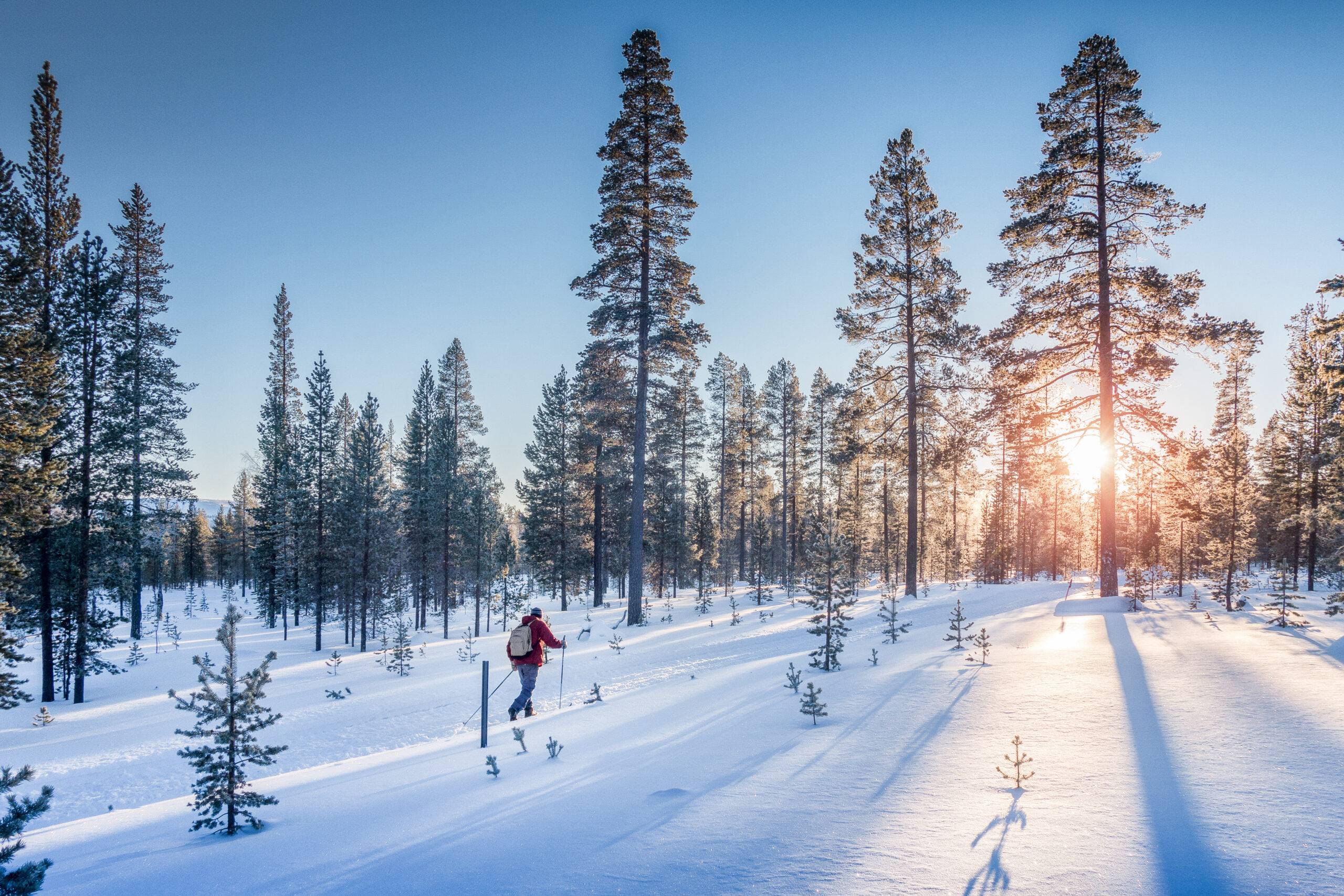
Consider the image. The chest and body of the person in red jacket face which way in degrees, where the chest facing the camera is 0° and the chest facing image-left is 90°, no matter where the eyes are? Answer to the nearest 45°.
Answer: approximately 225°

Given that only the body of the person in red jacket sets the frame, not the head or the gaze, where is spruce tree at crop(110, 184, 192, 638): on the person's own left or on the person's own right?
on the person's own left

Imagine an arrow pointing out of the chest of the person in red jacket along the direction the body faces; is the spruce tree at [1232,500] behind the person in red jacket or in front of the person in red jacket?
in front

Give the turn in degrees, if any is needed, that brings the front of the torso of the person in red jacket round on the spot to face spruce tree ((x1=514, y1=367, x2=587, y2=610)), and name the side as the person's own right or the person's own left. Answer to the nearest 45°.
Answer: approximately 45° to the person's own left

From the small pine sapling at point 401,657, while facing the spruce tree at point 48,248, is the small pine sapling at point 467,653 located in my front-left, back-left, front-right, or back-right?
back-right

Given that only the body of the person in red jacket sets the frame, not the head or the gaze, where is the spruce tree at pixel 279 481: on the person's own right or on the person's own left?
on the person's own left

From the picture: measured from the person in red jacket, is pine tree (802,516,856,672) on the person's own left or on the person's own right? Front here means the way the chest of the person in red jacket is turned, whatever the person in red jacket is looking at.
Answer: on the person's own right

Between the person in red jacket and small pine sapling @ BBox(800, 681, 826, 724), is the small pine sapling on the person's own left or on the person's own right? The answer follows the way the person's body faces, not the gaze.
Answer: on the person's own right

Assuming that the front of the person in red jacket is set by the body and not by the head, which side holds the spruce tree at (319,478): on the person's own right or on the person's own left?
on the person's own left

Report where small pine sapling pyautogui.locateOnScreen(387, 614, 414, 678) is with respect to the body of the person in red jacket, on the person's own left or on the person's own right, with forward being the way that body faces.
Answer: on the person's own left

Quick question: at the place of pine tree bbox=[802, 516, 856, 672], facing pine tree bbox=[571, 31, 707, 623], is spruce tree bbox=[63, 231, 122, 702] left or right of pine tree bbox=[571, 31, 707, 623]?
left

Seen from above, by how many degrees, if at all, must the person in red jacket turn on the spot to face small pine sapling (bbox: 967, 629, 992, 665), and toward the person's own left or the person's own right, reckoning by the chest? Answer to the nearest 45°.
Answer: approximately 90° to the person's own right
